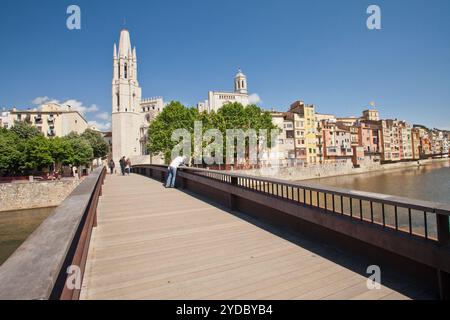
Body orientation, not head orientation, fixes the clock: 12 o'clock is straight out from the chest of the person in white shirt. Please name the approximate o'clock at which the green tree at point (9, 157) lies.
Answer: The green tree is roughly at 8 o'clock from the person in white shirt.

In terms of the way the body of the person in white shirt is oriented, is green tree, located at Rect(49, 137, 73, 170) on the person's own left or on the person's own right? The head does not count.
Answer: on the person's own left

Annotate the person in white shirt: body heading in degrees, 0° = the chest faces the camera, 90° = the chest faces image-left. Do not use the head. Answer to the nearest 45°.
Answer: approximately 270°

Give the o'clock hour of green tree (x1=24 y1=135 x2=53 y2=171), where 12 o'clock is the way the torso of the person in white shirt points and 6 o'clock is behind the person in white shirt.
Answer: The green tree is roughly at 8 o'clock from the person in white shirt.

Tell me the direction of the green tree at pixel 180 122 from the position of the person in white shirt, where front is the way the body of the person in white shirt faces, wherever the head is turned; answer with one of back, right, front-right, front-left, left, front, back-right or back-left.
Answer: left

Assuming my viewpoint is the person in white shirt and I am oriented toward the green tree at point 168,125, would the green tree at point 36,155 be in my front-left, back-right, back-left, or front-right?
front-left

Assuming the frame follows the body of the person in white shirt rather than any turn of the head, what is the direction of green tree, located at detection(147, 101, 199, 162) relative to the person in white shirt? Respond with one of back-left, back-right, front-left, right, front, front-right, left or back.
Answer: left
